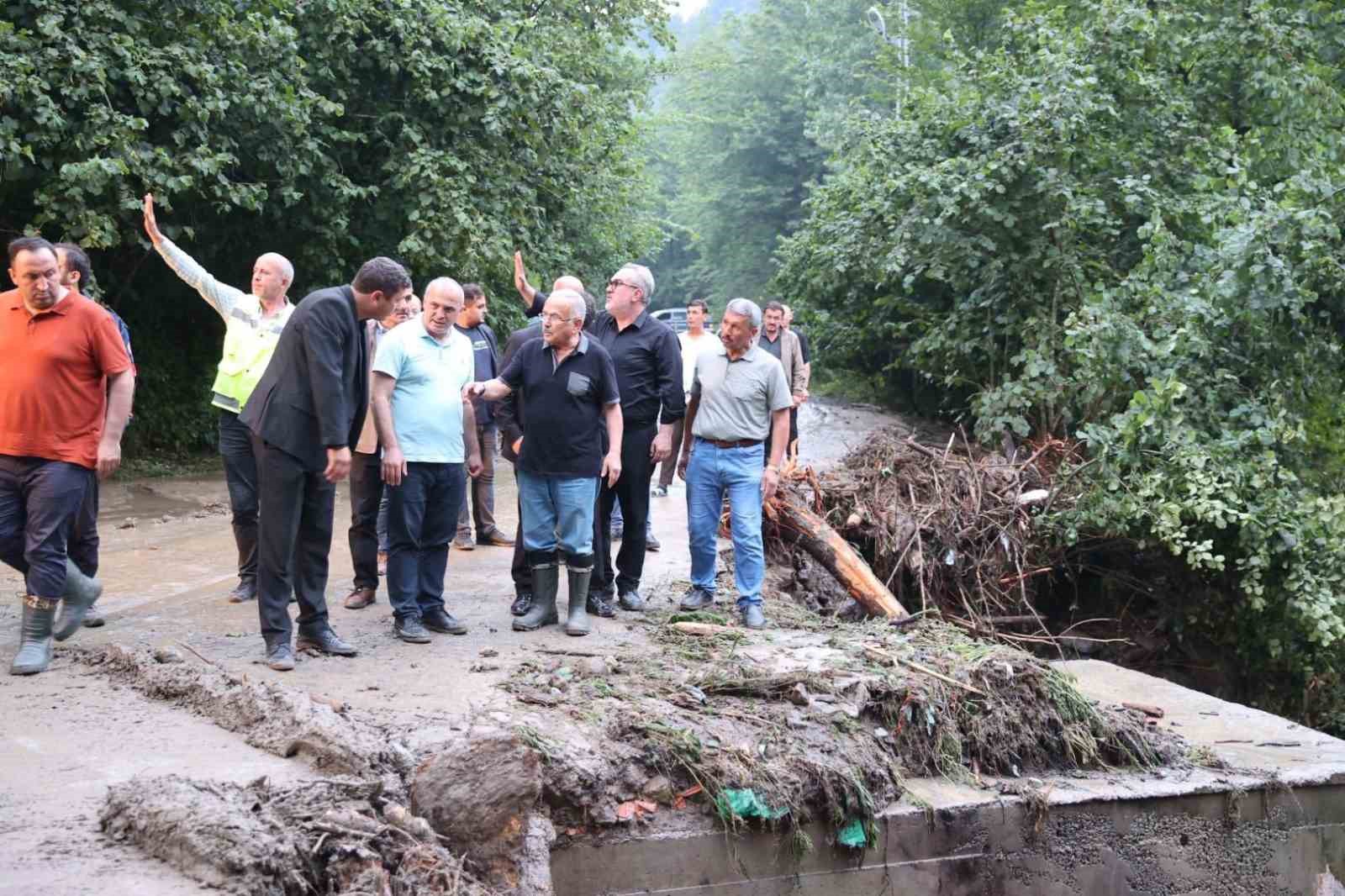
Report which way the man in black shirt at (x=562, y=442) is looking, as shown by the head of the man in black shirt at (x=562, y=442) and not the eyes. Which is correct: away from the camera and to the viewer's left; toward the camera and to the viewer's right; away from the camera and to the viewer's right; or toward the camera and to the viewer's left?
toward the camera and to the viewer's left

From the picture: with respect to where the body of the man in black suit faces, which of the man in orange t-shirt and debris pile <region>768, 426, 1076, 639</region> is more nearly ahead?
the debris pile

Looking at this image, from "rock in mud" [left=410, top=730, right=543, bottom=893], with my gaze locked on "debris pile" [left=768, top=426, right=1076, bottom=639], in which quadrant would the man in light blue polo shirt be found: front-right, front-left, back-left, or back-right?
front-left

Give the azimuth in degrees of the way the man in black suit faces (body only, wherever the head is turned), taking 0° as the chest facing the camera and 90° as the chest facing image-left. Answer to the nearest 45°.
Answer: approximately 270°

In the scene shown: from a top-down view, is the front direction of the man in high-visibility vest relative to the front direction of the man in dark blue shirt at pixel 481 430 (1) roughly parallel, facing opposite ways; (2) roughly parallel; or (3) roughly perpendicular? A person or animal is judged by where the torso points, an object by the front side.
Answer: roughly parallel

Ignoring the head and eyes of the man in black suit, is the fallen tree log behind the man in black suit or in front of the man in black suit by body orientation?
in front

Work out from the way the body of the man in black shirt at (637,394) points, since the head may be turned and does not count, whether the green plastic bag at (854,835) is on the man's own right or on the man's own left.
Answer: on the man's own left

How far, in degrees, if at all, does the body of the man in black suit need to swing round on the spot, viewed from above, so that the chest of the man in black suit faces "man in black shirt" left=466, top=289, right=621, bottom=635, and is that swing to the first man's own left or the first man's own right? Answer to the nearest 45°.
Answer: approximately 45° to the first man's own left

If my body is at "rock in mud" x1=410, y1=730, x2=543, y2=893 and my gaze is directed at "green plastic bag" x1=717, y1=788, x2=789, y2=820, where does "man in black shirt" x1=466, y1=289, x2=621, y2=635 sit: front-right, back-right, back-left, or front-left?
front-left

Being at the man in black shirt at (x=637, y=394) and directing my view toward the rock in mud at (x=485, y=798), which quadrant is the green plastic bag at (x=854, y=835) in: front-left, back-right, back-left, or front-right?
front-left

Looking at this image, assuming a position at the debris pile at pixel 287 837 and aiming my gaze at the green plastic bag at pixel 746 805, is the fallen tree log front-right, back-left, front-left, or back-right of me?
front-left
